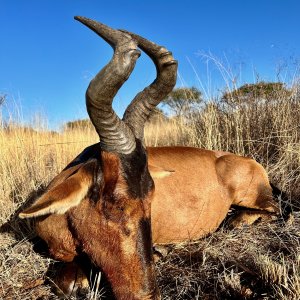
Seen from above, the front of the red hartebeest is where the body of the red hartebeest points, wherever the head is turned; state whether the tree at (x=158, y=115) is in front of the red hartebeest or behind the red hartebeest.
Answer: behind
